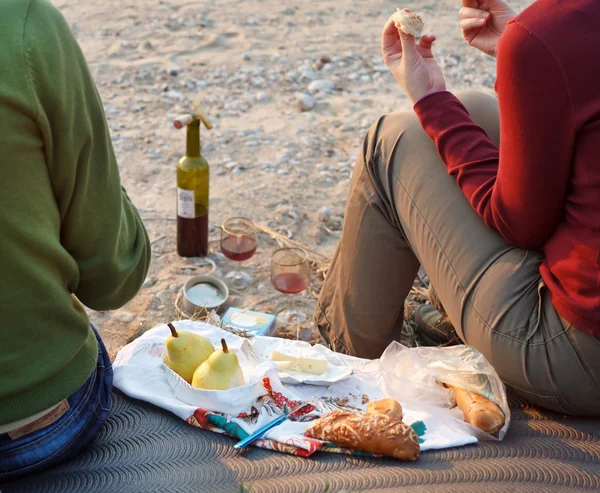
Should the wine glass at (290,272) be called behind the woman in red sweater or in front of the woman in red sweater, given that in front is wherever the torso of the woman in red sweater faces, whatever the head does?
in front

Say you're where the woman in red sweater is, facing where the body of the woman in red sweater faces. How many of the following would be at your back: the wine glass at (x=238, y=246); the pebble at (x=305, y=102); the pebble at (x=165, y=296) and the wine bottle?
0

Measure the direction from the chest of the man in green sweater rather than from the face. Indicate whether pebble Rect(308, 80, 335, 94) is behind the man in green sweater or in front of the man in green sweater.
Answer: in front

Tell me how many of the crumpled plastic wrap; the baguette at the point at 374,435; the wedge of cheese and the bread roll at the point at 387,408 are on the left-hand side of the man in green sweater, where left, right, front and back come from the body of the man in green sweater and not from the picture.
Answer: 0

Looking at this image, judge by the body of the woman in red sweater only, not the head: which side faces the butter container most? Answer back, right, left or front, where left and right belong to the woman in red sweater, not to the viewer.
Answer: front

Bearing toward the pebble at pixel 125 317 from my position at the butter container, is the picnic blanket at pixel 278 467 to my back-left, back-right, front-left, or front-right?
back-left

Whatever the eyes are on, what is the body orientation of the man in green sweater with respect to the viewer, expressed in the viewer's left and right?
facing away from the viewer

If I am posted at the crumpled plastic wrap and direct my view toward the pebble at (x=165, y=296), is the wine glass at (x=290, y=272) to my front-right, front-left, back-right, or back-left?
front-right

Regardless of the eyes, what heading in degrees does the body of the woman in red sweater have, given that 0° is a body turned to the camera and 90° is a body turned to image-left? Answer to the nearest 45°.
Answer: approximately 135°
